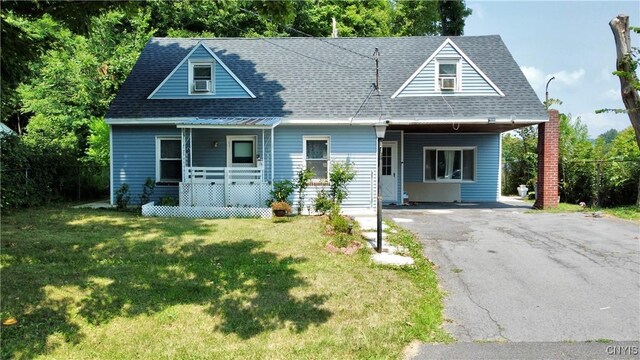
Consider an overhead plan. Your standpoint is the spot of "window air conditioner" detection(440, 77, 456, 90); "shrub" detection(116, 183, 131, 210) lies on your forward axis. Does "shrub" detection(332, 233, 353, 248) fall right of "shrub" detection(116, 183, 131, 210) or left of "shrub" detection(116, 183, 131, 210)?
left

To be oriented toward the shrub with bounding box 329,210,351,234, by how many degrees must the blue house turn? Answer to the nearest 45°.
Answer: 0° — it already faces it

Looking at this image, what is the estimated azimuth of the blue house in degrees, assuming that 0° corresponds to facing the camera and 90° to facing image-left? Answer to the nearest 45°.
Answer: approximately 0°

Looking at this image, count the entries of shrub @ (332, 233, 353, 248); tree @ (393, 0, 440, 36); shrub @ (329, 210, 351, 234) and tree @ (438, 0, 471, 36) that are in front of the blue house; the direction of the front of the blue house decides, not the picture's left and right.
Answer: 2

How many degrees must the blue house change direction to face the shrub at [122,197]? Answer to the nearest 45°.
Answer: approximately 90° to its right

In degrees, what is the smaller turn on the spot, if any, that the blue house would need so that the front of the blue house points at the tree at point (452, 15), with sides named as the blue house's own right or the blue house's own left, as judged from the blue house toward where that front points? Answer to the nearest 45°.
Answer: approximately 135° to the blue house's own left
